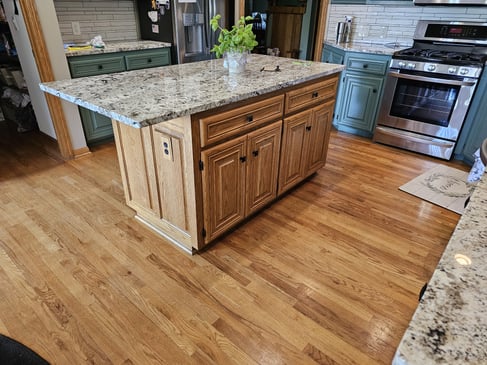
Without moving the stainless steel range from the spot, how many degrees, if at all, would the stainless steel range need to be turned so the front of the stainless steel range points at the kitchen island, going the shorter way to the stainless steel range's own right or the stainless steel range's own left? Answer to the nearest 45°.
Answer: approximately 45° to the stainless steel range's own right

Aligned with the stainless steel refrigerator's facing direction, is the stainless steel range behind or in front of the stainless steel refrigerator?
in front

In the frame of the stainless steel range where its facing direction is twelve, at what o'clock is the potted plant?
The potted plant is roughly at 1 o'clock from the stainless steel range.

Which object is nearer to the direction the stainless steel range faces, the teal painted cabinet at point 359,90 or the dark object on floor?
the dark object on floor

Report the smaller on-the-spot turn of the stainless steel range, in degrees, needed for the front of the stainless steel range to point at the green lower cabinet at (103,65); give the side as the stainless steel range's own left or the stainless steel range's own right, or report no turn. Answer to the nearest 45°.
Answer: approximately 45° to the stainless steel range's own right

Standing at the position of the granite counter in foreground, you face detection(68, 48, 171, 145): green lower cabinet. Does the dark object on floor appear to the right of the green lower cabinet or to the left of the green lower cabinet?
left

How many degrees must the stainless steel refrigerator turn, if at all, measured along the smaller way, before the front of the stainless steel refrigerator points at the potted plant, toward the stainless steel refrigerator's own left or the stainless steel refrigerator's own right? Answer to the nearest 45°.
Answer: approximately 45° to the stainless steel refrigerator's own right

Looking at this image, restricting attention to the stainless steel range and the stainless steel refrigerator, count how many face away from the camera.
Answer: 0

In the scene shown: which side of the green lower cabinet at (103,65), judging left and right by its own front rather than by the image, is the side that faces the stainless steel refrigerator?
left

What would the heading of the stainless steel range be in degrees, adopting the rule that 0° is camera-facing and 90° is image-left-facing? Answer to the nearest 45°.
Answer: approximately 0°

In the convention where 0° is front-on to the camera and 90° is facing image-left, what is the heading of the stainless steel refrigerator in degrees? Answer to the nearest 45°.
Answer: approximately 315°
